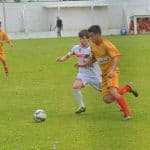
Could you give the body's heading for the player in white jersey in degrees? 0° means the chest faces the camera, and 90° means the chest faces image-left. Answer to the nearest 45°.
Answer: approximately 45°

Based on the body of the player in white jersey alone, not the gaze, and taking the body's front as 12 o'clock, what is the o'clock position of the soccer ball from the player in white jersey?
The soccer ball is roughly at 12 o'clock from the player in white jersey.

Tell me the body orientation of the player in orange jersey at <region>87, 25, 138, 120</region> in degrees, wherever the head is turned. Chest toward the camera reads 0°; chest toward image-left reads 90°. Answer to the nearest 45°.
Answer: approximately 45°

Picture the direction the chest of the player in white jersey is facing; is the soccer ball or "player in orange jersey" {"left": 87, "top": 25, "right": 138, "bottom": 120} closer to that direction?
the soccer ball

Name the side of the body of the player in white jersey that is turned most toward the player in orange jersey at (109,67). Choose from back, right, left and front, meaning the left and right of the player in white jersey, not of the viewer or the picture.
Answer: left
